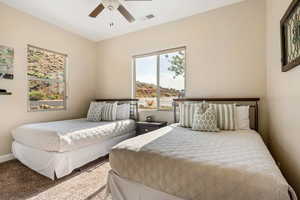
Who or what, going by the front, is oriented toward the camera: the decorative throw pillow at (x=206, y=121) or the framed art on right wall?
the decorative throw pillow

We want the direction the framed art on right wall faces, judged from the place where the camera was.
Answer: facing to the left of the viewer

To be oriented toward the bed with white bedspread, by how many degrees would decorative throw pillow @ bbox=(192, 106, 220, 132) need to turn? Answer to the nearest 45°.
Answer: approximately 90° to its right

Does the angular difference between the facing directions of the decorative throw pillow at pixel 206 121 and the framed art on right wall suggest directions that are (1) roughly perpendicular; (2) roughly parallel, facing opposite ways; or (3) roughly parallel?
roughly perpendicular

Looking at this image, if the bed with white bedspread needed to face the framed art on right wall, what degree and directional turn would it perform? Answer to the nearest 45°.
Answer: approximately 90° to its left

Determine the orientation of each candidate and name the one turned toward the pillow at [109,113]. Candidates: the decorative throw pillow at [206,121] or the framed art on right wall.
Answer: the framed art on right wall

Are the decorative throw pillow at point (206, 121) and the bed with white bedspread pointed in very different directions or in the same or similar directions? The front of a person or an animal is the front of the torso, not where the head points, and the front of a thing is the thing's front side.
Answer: same or similar directions

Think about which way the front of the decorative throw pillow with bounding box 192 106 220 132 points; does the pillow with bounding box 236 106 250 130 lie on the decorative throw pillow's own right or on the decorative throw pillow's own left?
on the decorative throw pillow's own left

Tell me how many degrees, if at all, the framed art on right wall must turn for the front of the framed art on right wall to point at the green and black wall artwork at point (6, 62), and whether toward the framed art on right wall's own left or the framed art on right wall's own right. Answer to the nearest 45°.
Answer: approximately 45° to the framed art on right wall's own left

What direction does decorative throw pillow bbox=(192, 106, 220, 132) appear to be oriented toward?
toward the camera

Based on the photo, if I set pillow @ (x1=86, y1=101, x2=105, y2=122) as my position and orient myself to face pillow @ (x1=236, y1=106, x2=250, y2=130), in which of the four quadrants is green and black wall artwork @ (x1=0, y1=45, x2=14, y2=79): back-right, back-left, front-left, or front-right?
back-right

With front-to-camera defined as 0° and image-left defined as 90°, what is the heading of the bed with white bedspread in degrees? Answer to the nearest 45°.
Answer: approximately 45°
